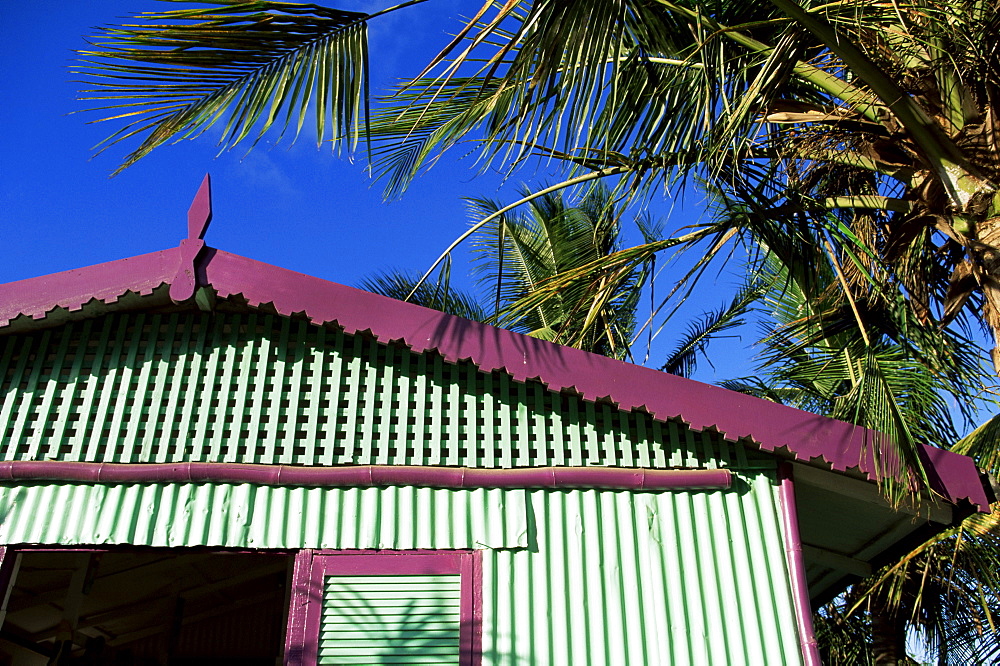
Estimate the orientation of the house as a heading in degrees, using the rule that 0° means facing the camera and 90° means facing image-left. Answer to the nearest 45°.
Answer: approximately 0°
